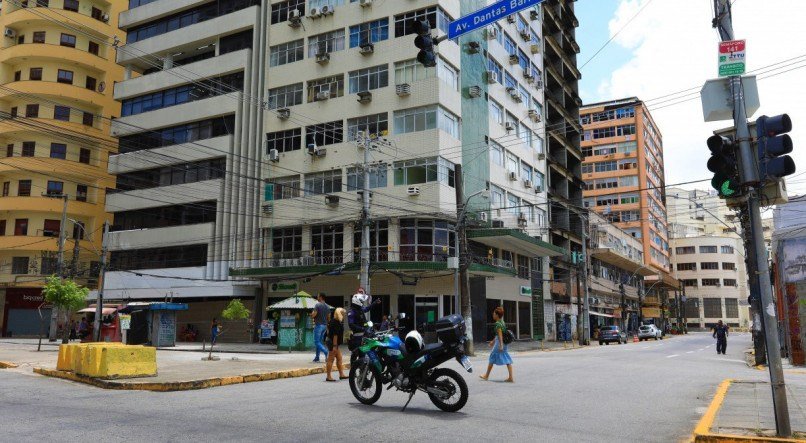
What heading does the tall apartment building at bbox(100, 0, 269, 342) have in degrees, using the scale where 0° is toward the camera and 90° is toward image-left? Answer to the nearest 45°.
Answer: approximately 45°

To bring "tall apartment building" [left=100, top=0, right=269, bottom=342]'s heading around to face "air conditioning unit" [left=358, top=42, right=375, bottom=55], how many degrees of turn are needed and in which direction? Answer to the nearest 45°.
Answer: approximately 90° to its left

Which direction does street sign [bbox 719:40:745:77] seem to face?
toward the camera

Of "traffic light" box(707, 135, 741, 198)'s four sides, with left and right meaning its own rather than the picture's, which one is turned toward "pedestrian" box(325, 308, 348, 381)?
right

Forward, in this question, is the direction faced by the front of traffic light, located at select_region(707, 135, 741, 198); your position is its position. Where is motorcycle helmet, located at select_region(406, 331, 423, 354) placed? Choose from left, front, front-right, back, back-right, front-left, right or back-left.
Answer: front-right

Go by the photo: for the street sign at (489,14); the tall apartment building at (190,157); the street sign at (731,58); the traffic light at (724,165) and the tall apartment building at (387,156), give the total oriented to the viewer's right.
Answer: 0

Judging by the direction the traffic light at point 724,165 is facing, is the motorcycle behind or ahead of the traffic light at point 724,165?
ahead

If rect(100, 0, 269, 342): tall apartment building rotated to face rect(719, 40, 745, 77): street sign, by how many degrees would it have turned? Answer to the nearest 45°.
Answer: approximately 45° to its left

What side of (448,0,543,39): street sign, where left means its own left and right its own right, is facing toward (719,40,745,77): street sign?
left

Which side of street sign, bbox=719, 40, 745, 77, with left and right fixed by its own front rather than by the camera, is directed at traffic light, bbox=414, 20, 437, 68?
right

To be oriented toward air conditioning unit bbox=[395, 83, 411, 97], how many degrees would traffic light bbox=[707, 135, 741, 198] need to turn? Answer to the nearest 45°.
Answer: approximately 90° to its right

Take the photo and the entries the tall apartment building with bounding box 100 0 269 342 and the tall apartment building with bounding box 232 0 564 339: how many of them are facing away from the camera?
0

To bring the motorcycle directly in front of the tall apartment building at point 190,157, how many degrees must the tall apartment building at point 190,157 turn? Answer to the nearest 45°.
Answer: approximately 45° to its left

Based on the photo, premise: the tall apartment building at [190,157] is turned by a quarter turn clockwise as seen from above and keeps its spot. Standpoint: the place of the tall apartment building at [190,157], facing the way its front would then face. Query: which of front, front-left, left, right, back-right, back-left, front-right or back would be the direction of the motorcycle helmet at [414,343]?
back-left

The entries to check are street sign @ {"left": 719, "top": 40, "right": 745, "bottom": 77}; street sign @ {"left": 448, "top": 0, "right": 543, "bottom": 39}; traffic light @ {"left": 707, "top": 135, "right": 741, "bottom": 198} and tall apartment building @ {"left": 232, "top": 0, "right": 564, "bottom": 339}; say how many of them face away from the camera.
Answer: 0

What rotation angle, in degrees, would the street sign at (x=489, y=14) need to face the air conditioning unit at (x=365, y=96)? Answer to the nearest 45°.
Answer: approximately 135° to its right

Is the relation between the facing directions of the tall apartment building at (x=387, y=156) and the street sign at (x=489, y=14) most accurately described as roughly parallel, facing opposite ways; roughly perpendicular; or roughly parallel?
roughly parallel

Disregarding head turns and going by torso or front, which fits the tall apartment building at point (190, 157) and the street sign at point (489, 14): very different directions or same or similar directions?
same or similar directions
